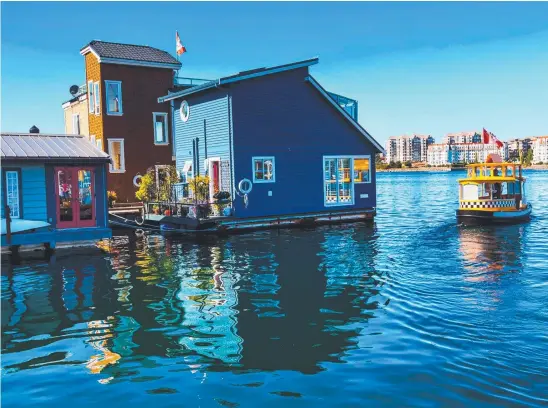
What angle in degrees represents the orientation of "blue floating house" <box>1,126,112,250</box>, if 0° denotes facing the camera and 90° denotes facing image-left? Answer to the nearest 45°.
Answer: approximately 0°

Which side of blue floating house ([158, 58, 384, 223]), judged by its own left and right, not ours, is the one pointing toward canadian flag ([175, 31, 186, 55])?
right

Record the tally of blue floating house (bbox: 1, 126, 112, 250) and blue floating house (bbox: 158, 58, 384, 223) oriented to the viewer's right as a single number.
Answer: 0

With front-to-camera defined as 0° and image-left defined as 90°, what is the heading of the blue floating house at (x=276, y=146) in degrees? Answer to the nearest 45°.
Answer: approximately 45°

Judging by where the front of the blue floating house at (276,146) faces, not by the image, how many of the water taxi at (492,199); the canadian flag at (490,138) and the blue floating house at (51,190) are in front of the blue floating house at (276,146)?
1

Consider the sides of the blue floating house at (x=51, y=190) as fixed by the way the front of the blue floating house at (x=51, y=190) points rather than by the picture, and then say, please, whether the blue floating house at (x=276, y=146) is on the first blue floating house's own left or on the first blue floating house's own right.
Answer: on the first blue floating house's own left

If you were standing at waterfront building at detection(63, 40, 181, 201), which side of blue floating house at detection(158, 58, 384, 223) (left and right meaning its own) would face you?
right

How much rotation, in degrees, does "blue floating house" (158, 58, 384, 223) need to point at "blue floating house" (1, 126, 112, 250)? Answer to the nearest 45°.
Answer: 0° — it already faces it
